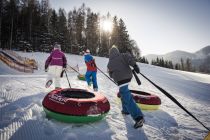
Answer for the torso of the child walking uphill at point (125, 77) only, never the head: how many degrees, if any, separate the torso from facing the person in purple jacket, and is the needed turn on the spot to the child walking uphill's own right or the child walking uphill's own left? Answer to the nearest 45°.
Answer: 0° — they already face them

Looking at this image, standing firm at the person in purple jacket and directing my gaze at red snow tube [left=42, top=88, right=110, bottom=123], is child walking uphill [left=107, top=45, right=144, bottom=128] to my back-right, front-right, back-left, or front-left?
front-left

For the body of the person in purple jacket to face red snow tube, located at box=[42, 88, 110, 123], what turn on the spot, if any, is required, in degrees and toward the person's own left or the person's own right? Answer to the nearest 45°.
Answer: approximately 180°

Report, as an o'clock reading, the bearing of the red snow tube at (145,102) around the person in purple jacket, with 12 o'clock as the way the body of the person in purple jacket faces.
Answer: The red snow tube is roughly at 4 o'clock from the person in purple jacket.

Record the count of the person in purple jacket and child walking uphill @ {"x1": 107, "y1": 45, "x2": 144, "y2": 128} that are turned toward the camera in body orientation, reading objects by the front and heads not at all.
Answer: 0

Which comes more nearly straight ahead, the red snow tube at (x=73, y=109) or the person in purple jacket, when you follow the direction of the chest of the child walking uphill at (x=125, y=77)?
the person in purple jacket

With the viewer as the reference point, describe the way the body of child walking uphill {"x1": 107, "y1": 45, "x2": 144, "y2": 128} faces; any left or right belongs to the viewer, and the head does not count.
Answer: facing away from the viewer and to the left of the viewer

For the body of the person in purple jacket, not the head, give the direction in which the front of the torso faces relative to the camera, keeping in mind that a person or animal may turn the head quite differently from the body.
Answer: away from the camera
